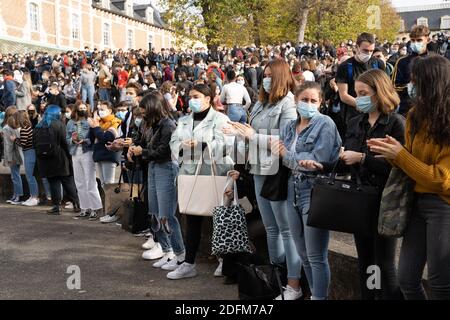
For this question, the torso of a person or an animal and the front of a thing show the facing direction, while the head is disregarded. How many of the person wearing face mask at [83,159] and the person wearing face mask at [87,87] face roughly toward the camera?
2

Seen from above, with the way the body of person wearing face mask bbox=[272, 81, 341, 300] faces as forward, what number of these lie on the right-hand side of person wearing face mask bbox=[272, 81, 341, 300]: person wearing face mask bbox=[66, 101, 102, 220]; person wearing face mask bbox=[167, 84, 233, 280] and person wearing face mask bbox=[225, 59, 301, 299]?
3

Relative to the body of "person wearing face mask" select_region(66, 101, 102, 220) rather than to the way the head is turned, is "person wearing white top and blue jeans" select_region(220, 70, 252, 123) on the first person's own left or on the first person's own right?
on the first person's own left

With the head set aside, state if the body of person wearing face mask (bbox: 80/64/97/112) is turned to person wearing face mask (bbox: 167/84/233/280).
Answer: yes

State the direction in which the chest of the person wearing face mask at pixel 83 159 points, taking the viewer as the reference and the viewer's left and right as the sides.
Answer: facing the viewer

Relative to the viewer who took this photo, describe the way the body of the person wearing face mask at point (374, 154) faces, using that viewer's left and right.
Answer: facing the viewer and to the left of the viewer

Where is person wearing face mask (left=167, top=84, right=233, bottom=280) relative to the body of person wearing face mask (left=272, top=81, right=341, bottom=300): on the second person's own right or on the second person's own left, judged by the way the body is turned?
on the second person's own right

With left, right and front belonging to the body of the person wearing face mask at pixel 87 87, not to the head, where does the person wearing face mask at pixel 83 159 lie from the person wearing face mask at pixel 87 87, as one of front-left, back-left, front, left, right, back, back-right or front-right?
front

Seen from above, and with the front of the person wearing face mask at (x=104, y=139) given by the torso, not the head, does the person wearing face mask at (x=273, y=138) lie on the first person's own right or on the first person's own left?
on the first person's own left

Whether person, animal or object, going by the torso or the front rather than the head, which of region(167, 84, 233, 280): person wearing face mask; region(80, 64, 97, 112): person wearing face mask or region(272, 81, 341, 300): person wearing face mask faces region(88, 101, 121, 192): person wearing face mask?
region(80, 64, 97, 112): person wearing face mask

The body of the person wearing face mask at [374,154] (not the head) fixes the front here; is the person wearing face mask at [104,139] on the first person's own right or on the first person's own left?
on the first person's own right

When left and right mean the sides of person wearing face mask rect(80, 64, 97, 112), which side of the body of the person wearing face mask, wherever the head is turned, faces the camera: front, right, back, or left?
front

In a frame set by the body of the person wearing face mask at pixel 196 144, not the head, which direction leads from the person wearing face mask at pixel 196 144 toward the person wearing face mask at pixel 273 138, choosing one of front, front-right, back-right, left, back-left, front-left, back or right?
left

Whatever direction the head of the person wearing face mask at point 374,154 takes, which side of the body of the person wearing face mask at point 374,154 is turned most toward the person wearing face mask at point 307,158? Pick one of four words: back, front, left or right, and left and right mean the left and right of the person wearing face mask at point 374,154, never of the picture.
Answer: right

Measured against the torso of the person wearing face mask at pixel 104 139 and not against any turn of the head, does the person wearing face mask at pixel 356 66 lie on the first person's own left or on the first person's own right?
on the first person's own left
